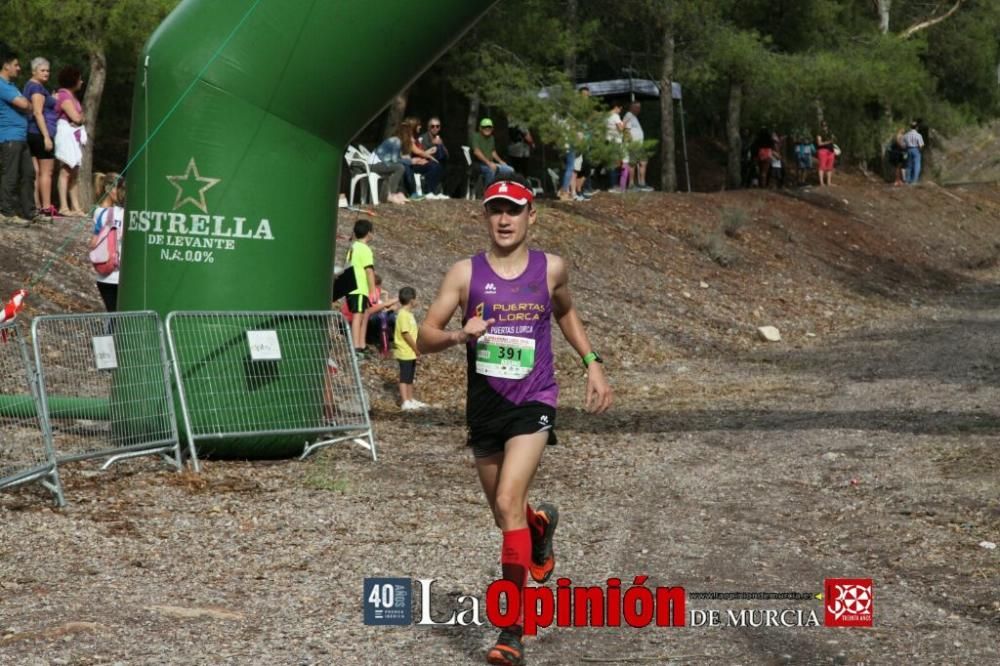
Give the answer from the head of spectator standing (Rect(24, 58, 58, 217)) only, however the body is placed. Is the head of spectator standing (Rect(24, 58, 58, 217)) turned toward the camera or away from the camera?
toward the camera

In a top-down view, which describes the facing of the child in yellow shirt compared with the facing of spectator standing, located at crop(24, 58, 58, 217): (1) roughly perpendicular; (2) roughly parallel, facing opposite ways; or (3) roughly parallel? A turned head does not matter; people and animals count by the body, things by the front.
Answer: roughly parallel

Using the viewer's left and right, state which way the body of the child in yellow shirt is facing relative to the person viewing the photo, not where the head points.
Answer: facing to the right of the viewer

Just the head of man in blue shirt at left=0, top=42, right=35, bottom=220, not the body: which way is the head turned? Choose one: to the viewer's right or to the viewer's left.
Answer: to the viewer's right

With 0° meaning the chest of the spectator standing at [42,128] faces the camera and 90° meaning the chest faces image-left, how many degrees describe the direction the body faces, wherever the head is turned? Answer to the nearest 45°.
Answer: approximately 270°

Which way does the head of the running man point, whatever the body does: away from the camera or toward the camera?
toward the camera

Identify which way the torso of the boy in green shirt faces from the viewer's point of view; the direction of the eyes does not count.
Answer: to the viewer's right

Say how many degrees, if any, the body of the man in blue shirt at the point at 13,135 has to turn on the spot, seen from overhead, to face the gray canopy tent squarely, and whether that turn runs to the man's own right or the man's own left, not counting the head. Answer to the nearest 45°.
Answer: approximately 45° to the man's own left

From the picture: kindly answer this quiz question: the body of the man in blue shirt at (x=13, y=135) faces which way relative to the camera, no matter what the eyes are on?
to the viewer's right

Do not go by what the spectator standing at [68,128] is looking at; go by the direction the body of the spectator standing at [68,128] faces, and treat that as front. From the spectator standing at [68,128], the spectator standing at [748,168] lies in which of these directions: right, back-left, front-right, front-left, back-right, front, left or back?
front-left

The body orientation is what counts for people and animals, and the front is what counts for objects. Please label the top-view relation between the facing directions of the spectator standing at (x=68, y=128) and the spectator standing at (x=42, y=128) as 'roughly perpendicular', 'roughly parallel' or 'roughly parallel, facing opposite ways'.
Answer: roughly parallel

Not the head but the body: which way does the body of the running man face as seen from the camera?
toward the camera
